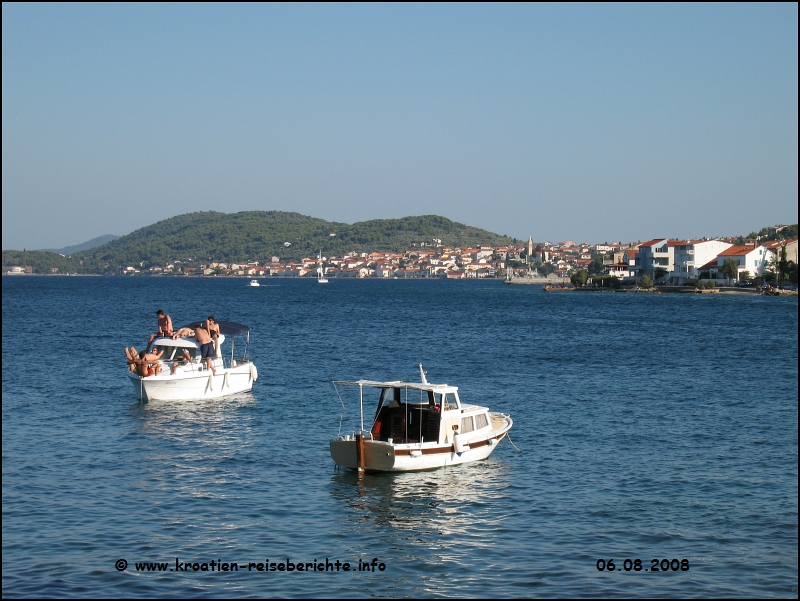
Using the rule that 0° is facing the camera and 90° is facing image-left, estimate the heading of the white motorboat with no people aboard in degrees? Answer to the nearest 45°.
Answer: approximately 225°

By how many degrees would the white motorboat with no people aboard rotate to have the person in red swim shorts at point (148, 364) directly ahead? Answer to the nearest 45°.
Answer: approximately 90° to its left

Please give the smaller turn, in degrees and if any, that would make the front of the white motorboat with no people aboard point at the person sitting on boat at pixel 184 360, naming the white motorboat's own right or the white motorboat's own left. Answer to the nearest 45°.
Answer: approximately 90° to the white motorboat's own left

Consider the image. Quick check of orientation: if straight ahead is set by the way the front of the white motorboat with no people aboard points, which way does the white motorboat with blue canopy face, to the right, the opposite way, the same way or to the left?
the opposite way
